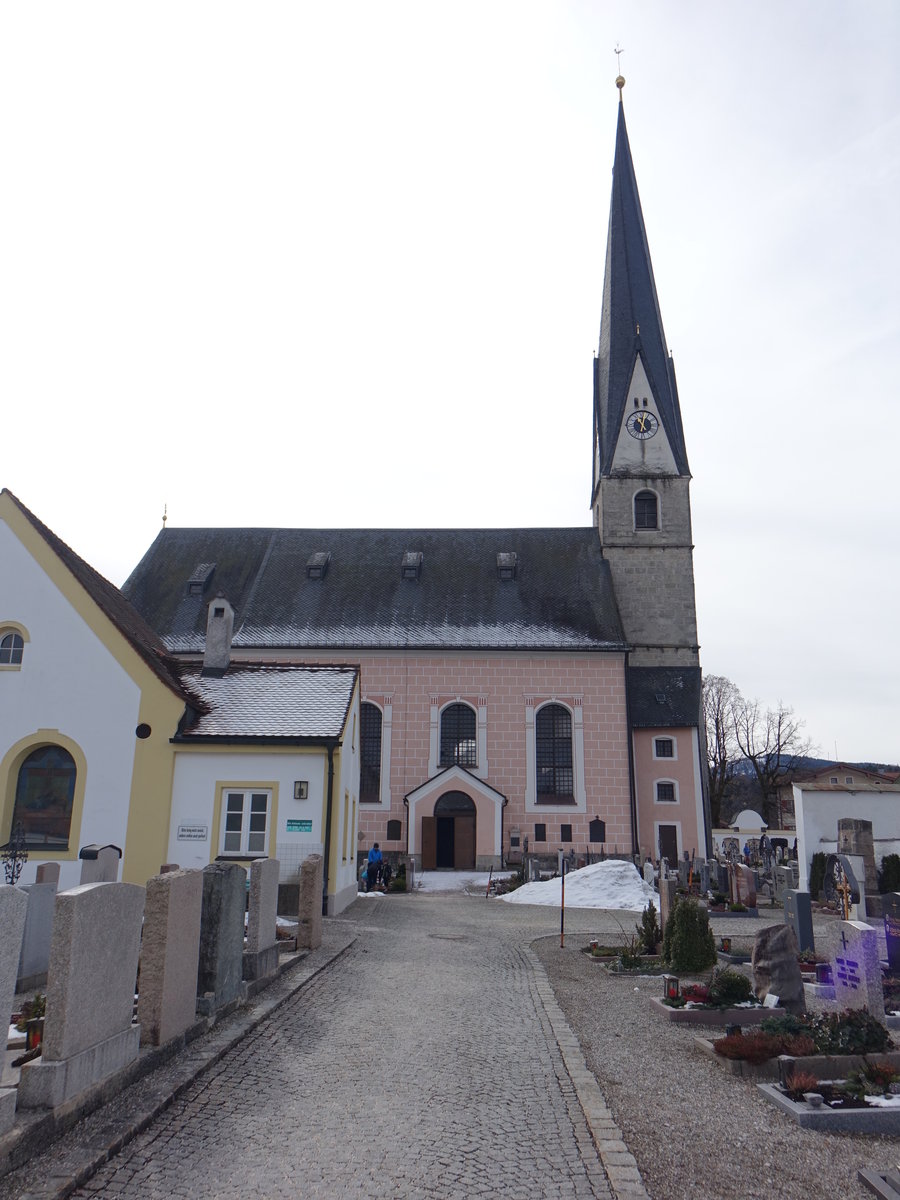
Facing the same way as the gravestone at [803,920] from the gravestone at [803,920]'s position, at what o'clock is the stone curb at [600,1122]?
The stone curb is roughly at 11 o'clock from the gravestone.

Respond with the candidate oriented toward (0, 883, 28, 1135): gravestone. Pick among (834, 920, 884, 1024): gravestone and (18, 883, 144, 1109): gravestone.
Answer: (834, 920, 884, 1024): gravestone

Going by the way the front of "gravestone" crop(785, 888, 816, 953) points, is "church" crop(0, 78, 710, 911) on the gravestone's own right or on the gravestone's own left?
on the gravestone's own right

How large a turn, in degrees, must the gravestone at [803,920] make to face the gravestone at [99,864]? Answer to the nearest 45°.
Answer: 0° — it already faces it

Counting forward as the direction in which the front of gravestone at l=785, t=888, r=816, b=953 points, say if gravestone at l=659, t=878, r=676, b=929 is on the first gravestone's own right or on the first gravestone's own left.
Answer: on the first gravestone's own right
